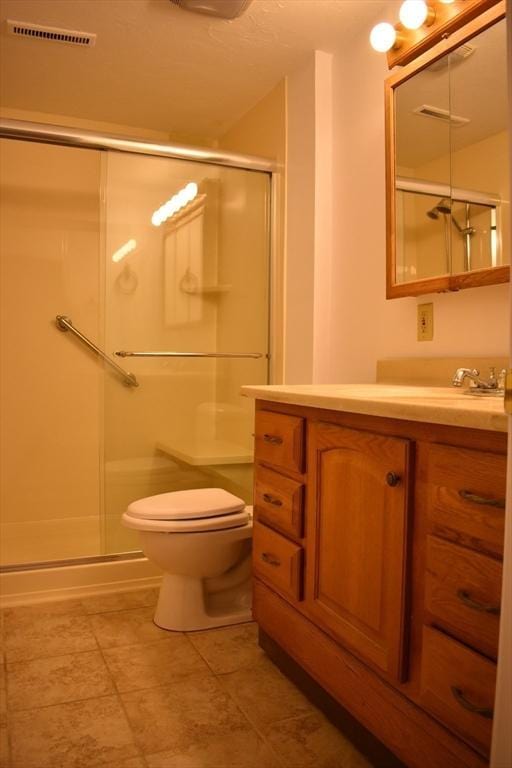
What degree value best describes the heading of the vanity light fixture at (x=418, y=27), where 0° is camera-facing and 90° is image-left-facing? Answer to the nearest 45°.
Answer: approximately 45°

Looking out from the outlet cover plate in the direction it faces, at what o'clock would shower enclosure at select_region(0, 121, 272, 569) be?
The shower enclosure is roughly at 2 o'clock from the outlet cover plate.

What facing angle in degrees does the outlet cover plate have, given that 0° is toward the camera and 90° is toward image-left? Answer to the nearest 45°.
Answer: approximately 45°

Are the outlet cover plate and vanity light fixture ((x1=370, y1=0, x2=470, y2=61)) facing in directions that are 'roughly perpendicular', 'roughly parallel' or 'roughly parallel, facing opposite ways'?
roughly parallel

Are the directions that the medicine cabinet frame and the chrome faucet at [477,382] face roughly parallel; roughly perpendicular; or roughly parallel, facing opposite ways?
roughly parallel

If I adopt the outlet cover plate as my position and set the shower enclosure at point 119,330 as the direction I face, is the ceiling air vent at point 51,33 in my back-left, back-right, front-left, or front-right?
front-left

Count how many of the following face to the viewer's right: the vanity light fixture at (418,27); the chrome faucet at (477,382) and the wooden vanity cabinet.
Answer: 0

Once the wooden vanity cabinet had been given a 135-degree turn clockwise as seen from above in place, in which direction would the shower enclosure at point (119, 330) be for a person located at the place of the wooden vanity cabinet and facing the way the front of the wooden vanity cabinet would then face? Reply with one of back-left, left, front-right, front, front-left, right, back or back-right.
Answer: front-left

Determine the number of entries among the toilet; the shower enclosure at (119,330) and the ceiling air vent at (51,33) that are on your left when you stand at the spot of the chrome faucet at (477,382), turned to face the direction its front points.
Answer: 0

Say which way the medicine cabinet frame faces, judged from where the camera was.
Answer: facing the viewer and to the left of the viewer

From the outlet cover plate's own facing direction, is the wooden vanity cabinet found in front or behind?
in front

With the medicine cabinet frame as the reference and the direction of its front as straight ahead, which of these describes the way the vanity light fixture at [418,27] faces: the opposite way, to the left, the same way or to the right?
the same way
